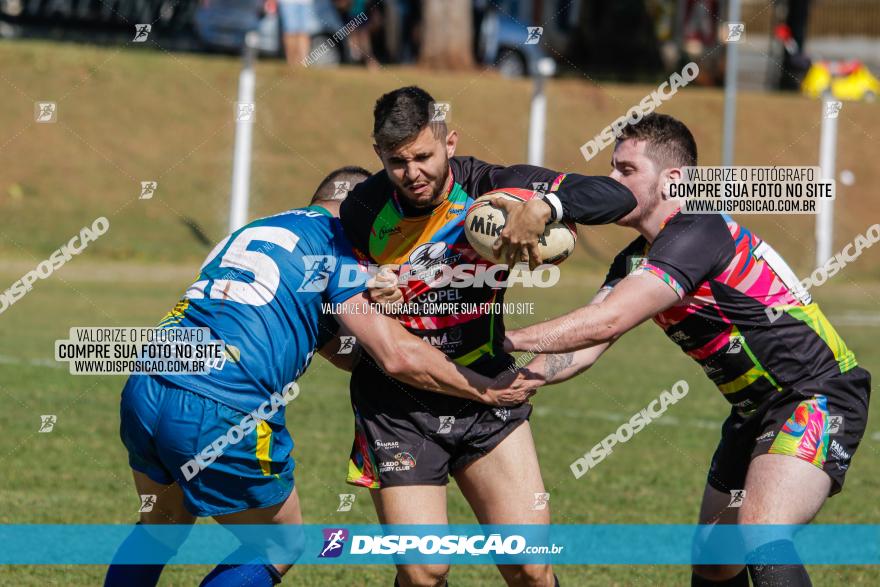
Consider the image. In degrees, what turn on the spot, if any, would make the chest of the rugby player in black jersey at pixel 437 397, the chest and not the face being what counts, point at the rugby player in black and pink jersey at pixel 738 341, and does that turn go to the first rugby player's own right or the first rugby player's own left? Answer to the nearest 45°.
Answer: approximately 90° to the first rugby player's own left

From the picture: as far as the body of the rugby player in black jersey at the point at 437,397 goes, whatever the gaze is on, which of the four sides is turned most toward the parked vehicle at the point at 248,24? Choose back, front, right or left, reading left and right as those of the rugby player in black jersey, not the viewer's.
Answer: back

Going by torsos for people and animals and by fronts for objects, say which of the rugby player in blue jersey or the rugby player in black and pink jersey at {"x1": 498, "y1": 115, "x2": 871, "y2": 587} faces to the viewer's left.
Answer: the rugby player in black and pink jersey

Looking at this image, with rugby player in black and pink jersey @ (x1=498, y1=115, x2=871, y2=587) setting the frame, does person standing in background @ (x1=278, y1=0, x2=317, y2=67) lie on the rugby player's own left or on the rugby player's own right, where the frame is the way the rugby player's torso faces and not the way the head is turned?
on the rugby player's own right

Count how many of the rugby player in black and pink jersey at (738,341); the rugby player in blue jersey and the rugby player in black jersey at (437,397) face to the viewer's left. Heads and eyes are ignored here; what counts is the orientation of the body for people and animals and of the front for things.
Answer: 1

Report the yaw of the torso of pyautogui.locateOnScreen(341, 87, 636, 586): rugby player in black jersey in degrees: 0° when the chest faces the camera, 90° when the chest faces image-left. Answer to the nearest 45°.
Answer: approximately 0°

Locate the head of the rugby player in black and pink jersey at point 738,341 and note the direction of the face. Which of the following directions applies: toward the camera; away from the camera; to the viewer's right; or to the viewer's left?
to the viewer's left

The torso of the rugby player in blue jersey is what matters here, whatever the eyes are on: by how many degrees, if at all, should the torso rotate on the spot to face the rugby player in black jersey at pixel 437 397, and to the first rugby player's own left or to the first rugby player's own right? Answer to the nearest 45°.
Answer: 0° — they already face them

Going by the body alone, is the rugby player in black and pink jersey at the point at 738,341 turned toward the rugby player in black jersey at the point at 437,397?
yes

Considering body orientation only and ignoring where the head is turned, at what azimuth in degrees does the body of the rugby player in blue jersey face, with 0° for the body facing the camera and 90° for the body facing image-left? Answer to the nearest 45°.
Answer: approximately 225°

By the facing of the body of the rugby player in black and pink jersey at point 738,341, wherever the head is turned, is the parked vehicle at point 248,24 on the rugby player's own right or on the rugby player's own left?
on the rugby player's own right

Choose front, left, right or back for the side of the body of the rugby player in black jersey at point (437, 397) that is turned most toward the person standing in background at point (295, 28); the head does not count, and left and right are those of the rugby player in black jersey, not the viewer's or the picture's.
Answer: back

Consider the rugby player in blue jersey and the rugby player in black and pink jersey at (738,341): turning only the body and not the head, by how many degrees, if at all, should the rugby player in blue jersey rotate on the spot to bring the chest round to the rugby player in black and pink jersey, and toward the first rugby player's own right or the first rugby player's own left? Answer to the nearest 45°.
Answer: approximately 45° to the first rugby player's own right

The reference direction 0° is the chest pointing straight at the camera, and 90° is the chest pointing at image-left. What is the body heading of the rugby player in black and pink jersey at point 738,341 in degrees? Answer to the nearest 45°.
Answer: approximately 90°
